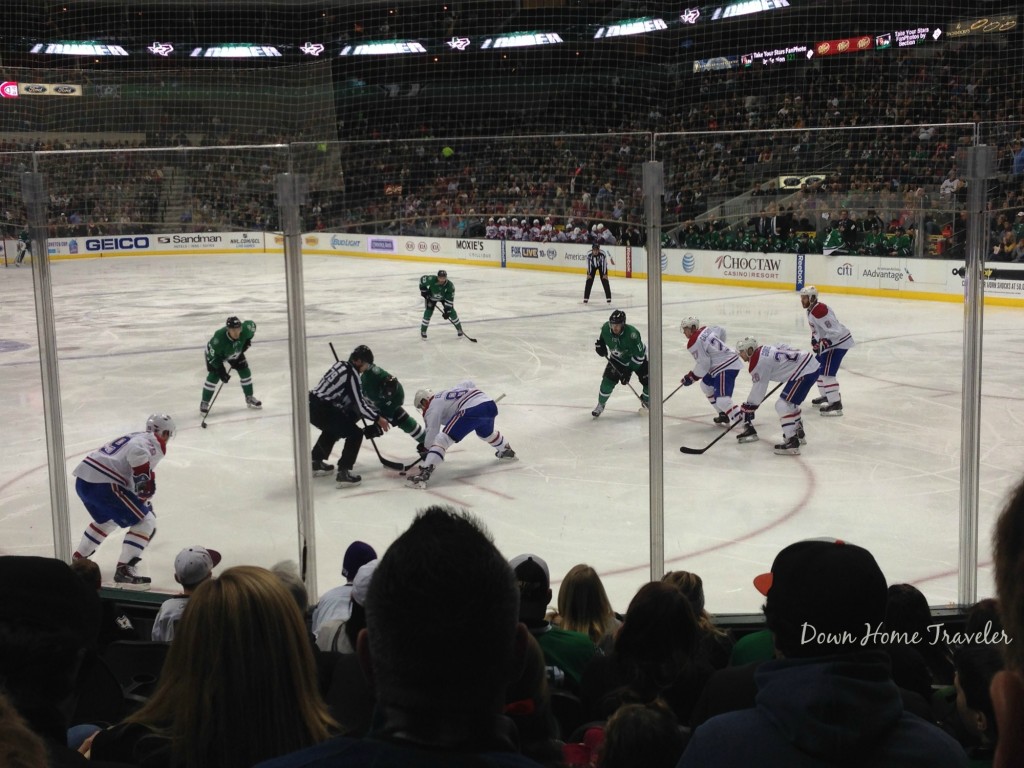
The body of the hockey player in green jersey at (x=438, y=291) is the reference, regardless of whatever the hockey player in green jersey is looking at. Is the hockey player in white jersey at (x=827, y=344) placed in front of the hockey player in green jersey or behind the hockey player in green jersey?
in front

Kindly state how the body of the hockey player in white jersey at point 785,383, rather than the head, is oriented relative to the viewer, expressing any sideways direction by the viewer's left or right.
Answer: facing to the left of the viewer

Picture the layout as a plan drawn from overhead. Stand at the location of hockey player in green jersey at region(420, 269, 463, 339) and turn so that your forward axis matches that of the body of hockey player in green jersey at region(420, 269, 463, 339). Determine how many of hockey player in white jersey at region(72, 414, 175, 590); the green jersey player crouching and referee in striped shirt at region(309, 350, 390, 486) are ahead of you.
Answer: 3

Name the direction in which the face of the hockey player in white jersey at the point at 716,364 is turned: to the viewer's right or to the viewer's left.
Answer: to the viewer's left

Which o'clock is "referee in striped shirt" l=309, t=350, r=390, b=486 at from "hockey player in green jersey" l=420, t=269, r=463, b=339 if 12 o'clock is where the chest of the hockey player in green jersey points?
The referee in striped shirt is roughly at 12 o'clock from the hockey player in green jersey.

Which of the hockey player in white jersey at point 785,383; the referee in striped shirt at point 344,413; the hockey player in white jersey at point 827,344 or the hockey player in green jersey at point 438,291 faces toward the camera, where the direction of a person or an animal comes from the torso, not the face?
the hockey player in green jersey

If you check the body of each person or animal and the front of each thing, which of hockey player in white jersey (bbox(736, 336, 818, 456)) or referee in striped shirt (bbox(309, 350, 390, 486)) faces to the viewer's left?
the hockey player in white jersey

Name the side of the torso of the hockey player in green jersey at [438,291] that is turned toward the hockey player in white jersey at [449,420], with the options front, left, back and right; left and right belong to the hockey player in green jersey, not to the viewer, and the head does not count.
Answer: front

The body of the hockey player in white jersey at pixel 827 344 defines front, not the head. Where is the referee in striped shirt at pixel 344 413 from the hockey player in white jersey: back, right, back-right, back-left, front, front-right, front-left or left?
front-left

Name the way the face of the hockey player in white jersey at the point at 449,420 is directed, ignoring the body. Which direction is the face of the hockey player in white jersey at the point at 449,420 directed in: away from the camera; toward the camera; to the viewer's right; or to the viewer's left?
to the viewer's left

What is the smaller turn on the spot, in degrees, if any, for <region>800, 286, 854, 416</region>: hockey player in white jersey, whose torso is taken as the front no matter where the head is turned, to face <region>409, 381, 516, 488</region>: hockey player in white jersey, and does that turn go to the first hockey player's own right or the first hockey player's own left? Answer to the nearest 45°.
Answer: approximately 45° to the first hockey player's own left

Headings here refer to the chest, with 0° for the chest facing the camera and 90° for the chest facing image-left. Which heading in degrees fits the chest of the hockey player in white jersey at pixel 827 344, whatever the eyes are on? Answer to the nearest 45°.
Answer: approximately 90°

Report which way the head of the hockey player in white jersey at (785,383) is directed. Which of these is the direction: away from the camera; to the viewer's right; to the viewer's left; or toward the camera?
to the viewer's left

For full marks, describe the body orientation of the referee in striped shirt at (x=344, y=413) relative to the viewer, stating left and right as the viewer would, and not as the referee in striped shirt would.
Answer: facing away from the viewer and to the right of the viewer
